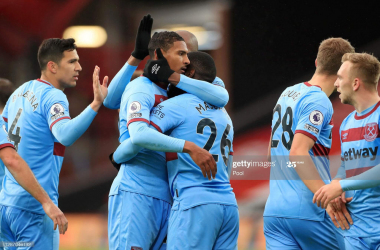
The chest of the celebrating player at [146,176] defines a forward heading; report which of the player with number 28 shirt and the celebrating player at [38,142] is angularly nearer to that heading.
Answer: the player with number 28 shirt

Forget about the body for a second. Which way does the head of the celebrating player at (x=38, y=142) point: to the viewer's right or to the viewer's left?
to the viewer's right

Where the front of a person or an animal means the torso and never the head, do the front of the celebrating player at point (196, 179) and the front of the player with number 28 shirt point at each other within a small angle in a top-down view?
no

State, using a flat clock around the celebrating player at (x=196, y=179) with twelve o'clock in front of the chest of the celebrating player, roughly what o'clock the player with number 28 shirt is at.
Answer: The player with number 28 shirt is roughly at 4 o'clock from the celebrating player.

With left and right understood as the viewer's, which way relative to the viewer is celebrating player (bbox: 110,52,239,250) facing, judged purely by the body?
facing away from the viewer and to the left of the viewer

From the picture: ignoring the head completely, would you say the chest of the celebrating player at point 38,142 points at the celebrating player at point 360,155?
no
